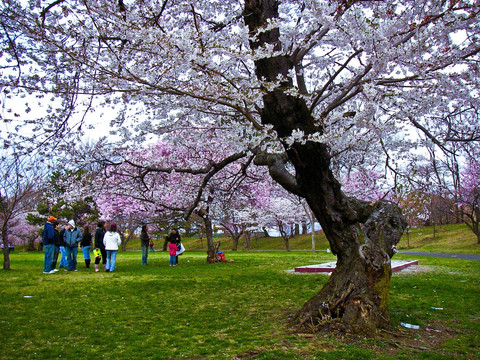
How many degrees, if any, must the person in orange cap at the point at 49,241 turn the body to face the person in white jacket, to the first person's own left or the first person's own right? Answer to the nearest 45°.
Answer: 0° — they already face them

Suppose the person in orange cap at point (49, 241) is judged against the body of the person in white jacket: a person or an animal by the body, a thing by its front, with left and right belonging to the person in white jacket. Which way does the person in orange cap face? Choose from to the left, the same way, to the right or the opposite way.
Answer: to the right

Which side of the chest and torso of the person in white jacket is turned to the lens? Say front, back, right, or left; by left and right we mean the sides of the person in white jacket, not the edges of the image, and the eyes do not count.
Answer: back

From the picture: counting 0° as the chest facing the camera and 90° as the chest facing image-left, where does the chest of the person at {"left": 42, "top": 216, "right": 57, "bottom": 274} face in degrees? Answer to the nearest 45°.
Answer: approximately 270°

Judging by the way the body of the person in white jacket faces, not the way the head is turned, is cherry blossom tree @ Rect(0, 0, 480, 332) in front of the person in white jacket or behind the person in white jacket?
behind

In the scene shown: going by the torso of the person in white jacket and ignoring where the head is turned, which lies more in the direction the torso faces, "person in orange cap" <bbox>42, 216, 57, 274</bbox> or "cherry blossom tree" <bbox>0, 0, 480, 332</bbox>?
the person in orange cap

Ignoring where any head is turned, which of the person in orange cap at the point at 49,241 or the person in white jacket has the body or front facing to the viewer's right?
the person in orange cap

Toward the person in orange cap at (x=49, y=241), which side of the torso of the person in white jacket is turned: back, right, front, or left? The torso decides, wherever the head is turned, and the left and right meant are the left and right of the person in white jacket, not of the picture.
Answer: left

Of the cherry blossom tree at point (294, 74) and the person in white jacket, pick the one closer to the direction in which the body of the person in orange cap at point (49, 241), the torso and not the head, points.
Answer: the person in white jacket

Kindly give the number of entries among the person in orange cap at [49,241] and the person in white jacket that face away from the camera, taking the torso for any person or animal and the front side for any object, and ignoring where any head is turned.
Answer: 1
